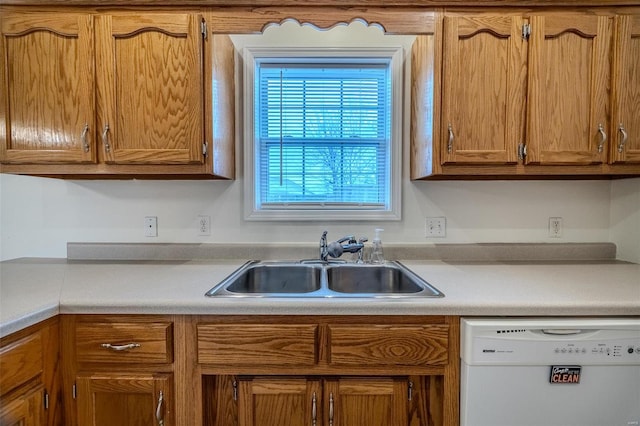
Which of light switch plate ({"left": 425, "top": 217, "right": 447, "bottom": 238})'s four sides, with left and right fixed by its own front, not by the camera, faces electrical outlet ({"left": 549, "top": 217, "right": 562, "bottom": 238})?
left

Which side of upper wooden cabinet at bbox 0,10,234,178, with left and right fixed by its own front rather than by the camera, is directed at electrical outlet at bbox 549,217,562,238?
left

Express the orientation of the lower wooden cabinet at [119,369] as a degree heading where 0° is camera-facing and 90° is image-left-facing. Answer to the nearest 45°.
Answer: approximately 0°

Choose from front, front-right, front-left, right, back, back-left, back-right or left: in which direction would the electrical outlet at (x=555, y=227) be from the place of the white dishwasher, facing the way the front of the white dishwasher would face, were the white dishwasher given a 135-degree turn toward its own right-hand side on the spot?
front-right

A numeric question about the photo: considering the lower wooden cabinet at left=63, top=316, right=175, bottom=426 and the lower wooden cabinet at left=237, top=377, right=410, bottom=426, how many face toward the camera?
2

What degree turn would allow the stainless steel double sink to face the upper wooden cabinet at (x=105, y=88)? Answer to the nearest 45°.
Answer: approximately 90° to its right

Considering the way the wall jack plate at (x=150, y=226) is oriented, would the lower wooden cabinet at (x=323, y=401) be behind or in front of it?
in front

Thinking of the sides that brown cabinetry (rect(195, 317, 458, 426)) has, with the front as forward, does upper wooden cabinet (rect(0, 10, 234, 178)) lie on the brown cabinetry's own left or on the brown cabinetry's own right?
on the brown cabinetry's own right

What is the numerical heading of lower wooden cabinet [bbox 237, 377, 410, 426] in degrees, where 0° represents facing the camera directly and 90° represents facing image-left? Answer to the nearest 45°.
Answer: approximately 0°

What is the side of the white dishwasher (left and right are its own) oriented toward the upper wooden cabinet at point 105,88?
right

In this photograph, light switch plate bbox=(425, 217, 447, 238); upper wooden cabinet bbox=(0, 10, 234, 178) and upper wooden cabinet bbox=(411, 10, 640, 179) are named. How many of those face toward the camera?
3

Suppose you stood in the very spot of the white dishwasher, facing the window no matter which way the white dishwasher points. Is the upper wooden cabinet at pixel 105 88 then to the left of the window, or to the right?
left

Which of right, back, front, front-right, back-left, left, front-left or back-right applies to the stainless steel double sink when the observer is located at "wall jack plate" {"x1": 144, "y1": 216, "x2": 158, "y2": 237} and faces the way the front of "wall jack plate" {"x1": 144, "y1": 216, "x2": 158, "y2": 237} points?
front-left
